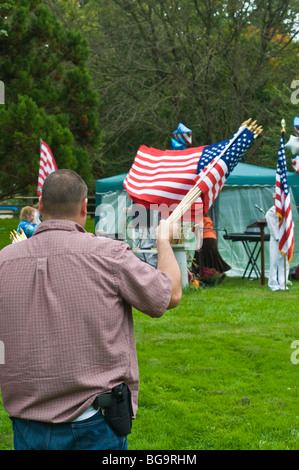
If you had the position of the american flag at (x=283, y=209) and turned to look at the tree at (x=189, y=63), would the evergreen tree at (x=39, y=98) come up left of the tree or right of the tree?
left

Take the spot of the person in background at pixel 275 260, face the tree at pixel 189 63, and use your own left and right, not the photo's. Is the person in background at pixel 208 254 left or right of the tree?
left
